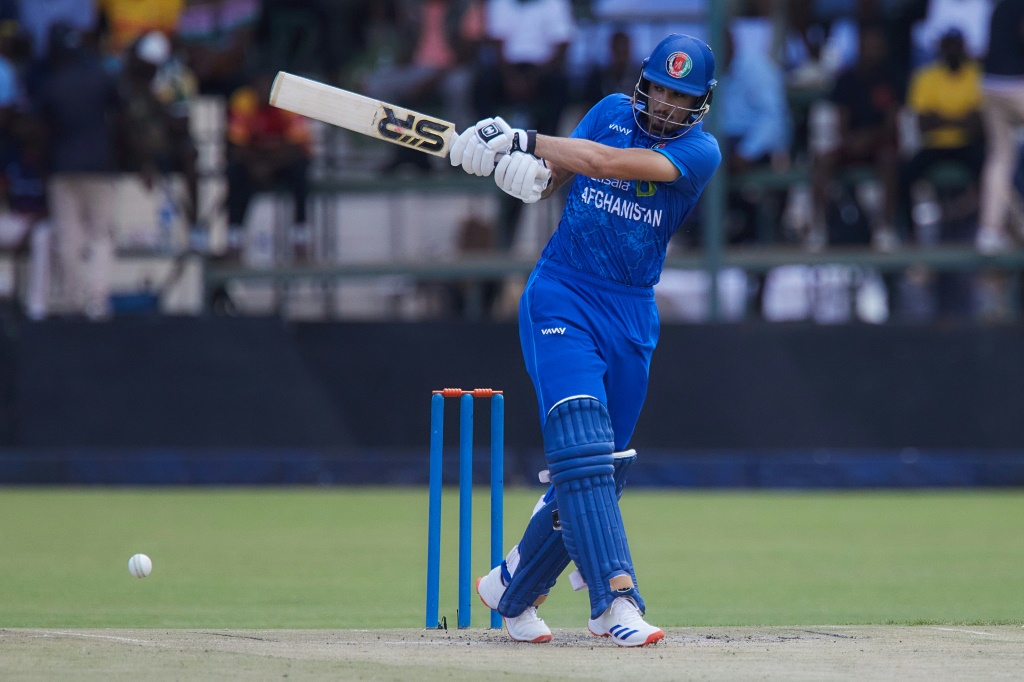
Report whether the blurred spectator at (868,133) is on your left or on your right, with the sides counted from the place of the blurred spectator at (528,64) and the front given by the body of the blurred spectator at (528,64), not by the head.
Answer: on your left

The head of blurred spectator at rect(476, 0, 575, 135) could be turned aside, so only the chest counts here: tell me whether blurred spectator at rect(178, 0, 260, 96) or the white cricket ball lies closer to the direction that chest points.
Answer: the white cricket ball

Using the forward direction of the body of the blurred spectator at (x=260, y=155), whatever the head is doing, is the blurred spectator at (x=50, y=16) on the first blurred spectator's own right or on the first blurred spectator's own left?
on the first blurred spectator's own right

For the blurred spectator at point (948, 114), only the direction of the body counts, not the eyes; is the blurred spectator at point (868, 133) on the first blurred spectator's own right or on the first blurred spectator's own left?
on the first blurred spectator's own right

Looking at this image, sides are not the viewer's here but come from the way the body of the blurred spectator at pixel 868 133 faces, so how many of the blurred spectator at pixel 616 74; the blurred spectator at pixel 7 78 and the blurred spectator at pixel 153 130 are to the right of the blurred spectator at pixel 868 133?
3

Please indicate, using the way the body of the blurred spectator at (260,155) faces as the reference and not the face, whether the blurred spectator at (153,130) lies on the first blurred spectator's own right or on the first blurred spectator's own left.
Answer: on the first blurred spectator's own right

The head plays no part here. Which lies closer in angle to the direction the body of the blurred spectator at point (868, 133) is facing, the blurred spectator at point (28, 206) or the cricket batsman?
the cricket batsman

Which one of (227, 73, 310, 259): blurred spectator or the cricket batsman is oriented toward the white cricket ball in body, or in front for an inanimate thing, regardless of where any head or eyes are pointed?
the blurred spectator

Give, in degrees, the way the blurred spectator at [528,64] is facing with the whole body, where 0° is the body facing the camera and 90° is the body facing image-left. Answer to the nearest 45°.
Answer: approximately 0°

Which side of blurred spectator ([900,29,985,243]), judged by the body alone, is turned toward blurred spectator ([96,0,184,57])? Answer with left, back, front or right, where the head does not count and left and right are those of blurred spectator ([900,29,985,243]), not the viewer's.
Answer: right

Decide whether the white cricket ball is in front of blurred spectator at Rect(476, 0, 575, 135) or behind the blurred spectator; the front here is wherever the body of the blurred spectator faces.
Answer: in front
